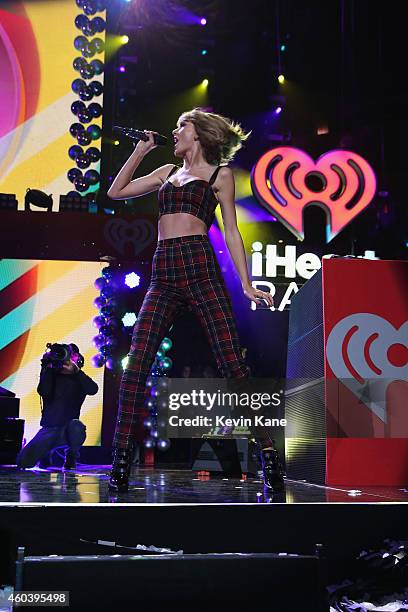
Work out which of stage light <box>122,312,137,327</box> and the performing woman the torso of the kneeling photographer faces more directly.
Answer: the performing woman

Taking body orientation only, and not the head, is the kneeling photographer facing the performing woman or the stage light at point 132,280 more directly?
the performing woman

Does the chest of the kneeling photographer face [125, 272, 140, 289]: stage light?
no

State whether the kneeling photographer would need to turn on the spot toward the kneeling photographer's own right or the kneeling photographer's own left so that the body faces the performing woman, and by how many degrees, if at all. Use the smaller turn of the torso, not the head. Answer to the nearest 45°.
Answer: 0° — they already face them

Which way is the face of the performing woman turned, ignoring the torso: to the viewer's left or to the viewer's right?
to the viewer's left

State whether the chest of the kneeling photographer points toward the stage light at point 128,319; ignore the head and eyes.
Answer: no
